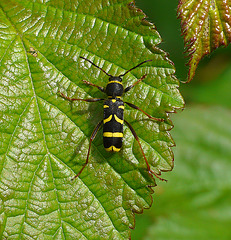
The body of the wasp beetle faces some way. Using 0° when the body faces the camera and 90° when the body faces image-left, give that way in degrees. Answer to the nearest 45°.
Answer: approximately 180°

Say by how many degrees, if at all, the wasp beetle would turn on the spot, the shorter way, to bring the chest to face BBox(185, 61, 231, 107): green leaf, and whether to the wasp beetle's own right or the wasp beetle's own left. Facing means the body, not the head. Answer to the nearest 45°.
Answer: approximately 45° to the wasp beetle's own right
